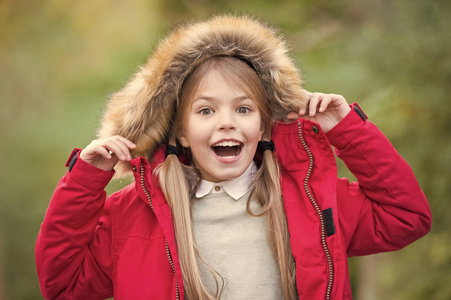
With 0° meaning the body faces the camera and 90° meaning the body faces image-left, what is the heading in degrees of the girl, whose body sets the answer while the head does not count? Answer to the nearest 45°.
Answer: approximately 0°
